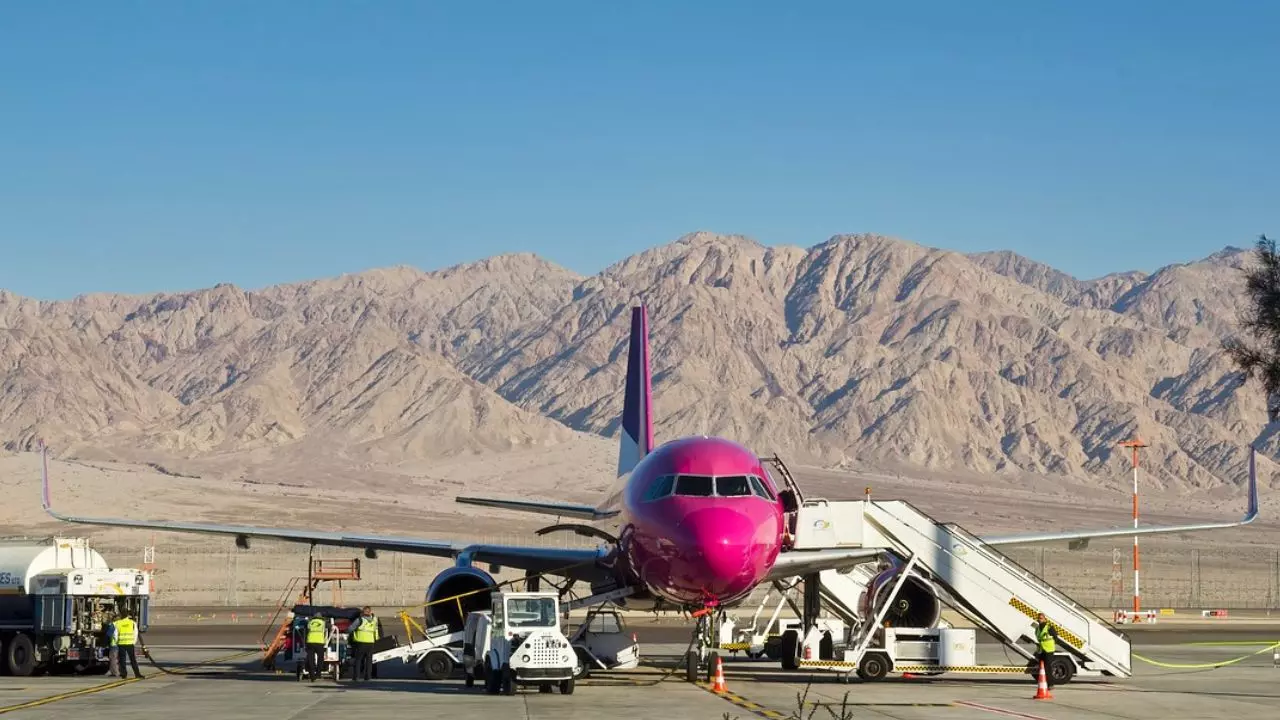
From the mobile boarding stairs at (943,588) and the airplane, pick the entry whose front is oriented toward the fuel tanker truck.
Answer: the mobile boarding stairs

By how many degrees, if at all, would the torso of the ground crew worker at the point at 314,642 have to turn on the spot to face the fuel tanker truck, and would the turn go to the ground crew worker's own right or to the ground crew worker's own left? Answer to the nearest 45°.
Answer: approximately 45° to the ground crew worker's own left

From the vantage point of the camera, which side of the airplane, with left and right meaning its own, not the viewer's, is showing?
front

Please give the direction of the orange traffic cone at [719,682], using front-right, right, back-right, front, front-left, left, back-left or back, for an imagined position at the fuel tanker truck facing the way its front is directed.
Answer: back

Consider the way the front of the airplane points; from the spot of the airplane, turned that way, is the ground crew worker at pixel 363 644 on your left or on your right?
on your right

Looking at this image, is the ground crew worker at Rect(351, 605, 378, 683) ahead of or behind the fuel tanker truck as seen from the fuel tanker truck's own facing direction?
behind

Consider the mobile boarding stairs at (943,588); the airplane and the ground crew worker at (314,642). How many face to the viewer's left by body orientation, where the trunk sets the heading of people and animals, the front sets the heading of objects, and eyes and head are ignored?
1

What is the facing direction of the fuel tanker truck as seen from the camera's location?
facing away from the viewer and to the left of the viewer

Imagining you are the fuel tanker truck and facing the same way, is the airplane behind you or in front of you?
behind

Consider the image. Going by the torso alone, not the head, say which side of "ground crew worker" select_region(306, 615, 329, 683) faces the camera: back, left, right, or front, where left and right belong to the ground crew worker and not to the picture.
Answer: back

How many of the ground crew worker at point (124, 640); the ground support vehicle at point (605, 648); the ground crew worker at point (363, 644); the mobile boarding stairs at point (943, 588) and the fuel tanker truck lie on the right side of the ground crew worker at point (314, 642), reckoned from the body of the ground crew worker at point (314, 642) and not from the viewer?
3

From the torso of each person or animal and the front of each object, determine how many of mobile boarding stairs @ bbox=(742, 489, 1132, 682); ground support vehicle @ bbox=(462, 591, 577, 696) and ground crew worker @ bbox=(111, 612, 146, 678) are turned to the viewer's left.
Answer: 1

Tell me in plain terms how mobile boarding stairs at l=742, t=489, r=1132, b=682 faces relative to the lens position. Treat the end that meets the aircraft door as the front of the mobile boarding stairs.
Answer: facing to the left of the viewer

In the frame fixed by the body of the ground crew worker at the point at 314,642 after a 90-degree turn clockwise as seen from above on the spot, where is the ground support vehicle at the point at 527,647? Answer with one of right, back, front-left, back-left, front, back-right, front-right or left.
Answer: front-right

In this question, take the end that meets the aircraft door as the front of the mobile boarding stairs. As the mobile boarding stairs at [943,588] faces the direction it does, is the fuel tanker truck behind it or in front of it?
in front
